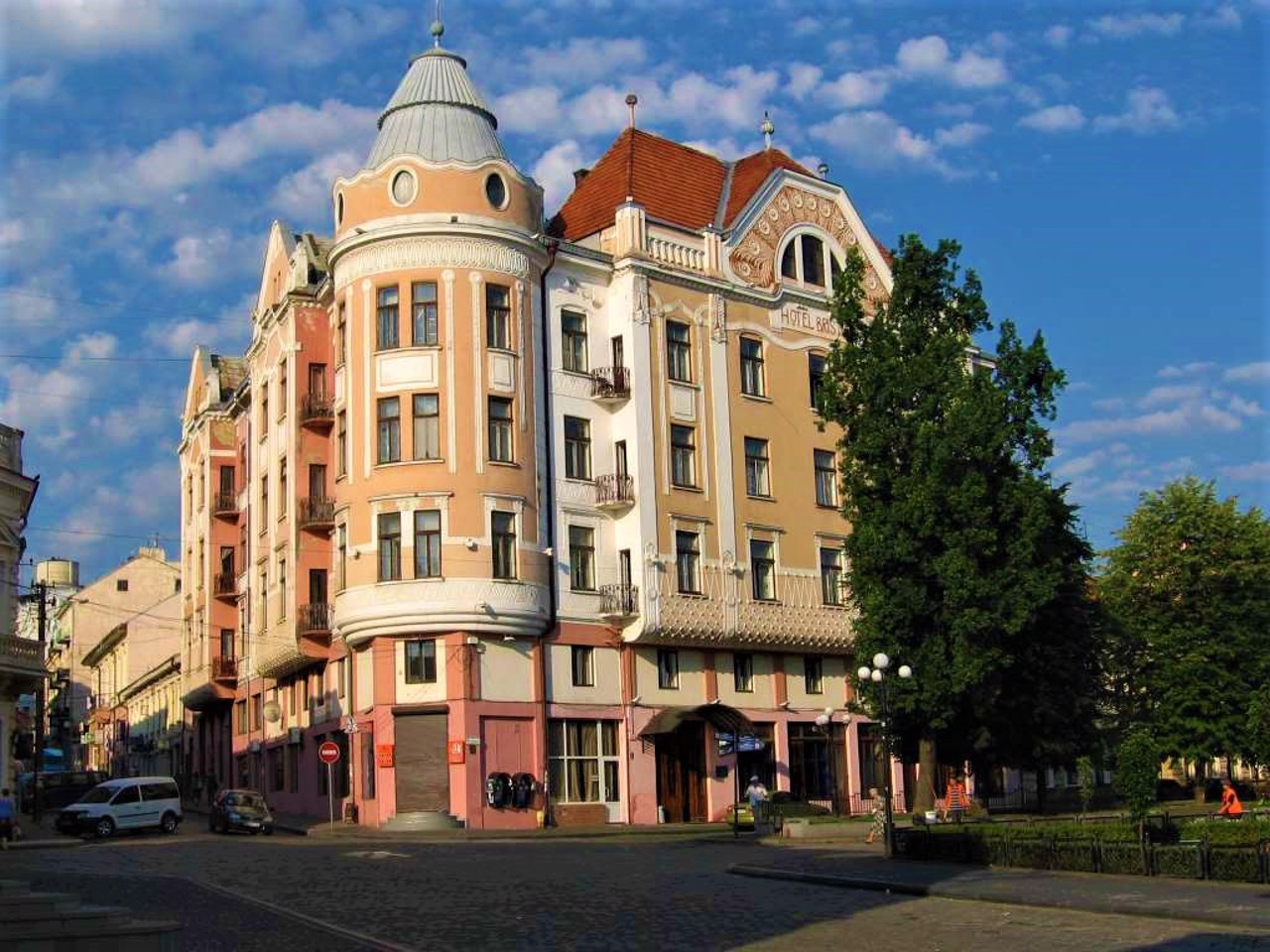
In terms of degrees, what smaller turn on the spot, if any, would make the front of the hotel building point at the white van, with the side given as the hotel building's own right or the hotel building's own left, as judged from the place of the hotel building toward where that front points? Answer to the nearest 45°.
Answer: approximately 135° to the hotel building's own right

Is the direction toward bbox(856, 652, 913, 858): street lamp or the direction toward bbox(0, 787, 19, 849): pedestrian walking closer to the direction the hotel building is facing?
the street lamp

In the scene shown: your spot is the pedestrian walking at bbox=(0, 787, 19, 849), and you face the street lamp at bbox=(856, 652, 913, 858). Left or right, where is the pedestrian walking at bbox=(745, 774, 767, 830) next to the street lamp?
left

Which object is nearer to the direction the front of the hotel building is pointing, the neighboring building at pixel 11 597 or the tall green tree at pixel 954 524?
the tall green tree

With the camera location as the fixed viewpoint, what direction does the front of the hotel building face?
facing the viewer and to the right of the viewer

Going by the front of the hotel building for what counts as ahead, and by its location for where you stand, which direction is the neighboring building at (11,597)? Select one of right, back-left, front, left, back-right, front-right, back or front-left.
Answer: back-right

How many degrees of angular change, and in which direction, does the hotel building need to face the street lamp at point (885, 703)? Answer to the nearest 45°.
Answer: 0° — it already faces it

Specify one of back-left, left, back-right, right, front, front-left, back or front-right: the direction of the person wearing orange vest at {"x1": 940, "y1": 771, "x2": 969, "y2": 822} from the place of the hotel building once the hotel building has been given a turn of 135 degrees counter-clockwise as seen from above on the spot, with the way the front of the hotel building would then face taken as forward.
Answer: right
